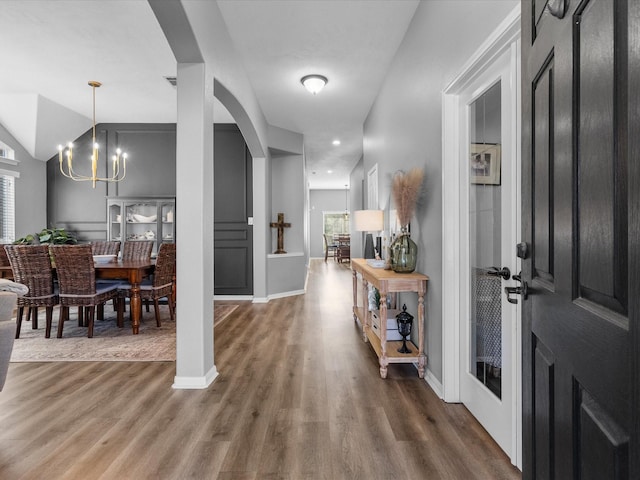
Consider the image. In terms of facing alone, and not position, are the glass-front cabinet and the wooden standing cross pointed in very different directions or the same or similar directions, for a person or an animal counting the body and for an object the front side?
same or similar directions

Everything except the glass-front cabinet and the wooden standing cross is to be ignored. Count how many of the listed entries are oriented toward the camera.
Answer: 2

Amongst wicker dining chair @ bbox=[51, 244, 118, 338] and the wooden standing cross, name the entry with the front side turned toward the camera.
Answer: the wooden standing cross

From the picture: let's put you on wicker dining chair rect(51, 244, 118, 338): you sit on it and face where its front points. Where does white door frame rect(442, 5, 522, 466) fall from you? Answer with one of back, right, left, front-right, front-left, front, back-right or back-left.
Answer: right

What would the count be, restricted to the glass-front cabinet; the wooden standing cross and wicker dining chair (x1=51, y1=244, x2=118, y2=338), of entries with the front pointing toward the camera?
2

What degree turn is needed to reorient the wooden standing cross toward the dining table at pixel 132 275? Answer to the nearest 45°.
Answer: approximately 45° to its right

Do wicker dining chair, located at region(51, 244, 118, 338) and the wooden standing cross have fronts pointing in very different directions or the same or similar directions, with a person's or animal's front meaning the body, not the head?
very different directions

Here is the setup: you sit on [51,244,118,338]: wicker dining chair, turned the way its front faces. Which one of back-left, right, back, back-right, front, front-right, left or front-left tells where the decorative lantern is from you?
right

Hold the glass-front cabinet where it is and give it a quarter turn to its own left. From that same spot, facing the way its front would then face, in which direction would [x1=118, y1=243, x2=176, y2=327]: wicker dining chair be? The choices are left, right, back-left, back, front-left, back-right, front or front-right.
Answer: right

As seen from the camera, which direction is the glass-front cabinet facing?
toward the camera

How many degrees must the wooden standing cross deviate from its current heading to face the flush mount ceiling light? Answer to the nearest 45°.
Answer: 0° — it already faces it

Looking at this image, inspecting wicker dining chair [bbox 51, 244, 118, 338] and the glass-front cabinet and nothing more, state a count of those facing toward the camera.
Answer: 1

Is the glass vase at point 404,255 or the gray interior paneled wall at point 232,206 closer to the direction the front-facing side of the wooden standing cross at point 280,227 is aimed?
the glass vase

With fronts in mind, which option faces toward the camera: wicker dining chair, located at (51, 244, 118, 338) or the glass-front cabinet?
the glass-front cabinet
